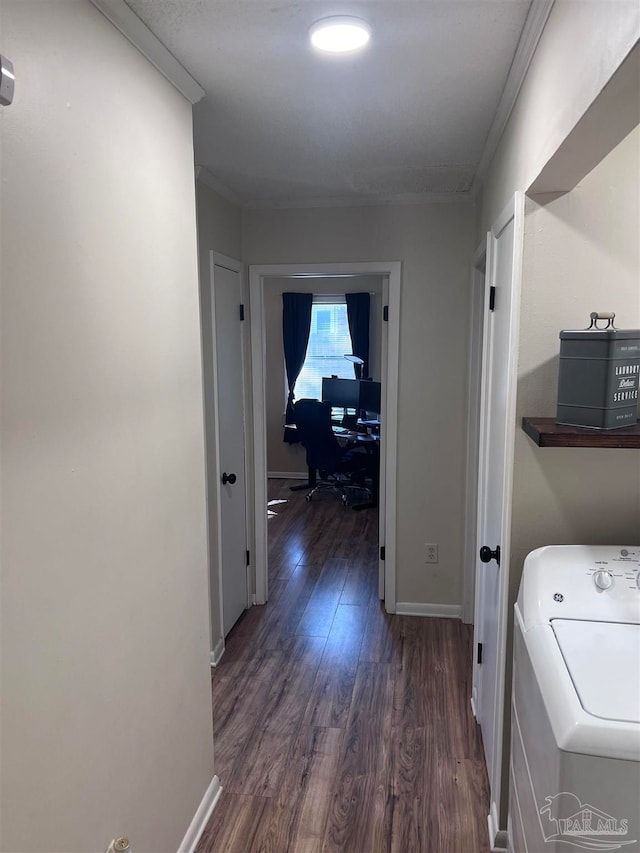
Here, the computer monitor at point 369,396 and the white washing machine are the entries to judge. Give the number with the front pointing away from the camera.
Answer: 0

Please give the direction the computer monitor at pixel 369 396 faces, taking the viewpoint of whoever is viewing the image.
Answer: facing the viewer and to the left of the viewer

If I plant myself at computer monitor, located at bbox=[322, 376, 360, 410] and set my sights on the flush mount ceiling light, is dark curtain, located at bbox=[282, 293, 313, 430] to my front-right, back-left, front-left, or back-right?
back-right

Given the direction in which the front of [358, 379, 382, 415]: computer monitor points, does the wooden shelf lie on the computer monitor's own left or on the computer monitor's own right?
on the computer monitor's own left

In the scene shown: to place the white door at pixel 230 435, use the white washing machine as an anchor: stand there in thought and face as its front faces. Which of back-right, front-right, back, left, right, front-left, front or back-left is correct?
back-right

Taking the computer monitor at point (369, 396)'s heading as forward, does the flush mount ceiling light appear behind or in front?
in front

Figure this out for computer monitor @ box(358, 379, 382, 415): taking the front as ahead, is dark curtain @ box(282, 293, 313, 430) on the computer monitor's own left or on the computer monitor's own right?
on the computer monitor's own right

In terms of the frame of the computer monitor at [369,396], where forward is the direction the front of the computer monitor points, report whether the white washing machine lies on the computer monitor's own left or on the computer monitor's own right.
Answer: on the computer monitor's own left

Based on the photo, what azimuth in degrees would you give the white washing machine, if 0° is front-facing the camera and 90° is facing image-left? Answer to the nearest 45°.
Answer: approximately 0°

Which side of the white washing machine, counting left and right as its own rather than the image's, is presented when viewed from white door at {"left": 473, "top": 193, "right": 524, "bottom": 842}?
back

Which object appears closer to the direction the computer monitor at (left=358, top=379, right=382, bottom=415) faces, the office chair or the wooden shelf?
the office chair
